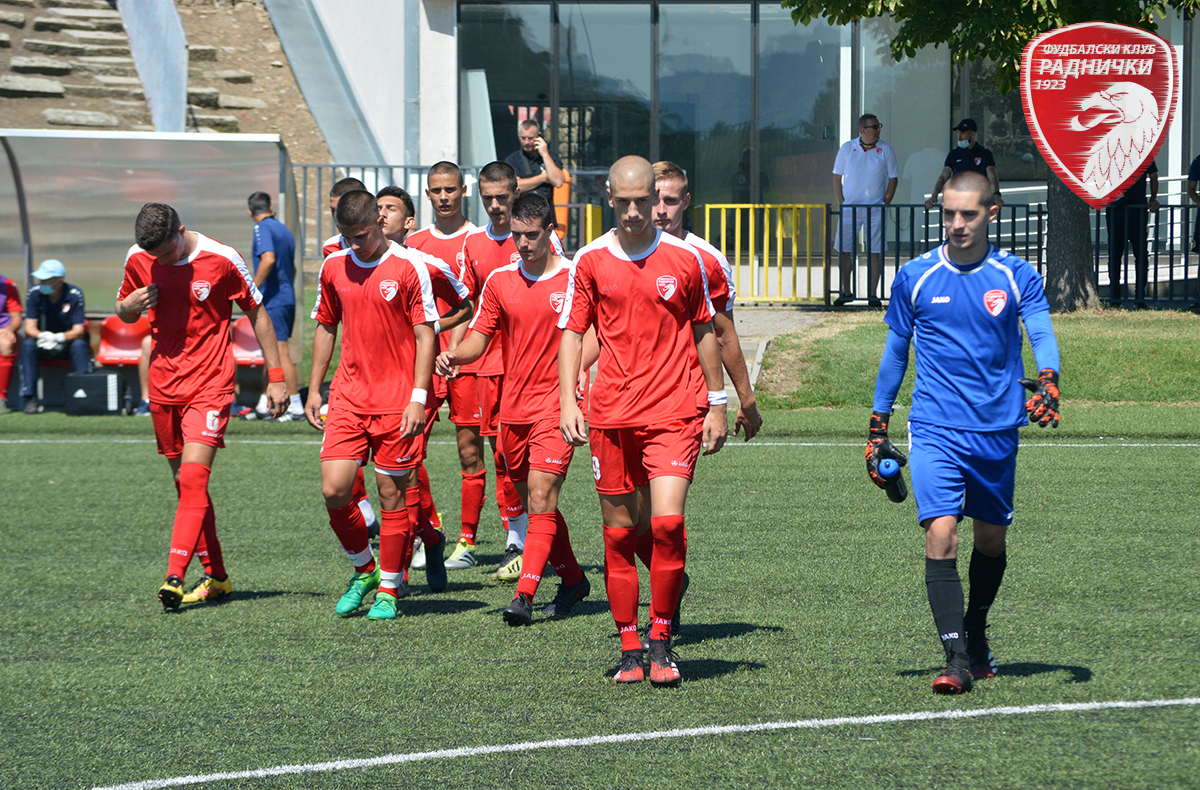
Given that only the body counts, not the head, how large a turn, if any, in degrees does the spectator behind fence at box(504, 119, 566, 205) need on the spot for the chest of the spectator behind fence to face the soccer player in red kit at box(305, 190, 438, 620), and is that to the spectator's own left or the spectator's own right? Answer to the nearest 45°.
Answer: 0° — they already face them

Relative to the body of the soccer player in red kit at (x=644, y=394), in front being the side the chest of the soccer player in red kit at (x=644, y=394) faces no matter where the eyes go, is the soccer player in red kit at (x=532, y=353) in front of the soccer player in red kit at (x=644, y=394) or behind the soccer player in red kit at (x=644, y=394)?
behind

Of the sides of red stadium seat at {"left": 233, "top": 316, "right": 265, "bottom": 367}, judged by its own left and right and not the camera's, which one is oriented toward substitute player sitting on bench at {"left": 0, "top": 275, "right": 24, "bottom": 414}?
right

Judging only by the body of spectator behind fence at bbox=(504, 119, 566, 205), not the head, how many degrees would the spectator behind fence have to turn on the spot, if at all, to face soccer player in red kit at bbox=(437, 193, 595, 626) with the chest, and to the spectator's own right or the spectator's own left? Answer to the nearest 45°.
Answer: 0° — they already face them
